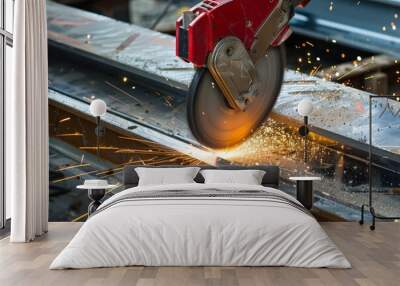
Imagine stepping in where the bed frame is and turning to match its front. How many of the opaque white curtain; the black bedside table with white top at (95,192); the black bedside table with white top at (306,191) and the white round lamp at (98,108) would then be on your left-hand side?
1

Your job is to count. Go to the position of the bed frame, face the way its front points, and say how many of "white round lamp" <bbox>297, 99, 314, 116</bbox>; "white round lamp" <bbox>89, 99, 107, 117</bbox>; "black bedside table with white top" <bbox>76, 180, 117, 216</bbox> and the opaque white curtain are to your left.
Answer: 1

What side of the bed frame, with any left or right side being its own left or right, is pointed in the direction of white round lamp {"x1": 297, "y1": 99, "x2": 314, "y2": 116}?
left

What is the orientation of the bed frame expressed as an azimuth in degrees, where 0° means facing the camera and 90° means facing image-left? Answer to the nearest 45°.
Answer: approximately 0°

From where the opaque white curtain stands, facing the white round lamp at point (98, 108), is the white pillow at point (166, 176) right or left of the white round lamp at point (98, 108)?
right

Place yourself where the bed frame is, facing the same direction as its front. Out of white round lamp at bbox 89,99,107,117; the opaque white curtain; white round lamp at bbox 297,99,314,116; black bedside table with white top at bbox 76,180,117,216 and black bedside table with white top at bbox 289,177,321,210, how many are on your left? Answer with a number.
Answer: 2

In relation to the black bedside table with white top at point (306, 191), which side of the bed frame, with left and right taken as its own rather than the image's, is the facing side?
left

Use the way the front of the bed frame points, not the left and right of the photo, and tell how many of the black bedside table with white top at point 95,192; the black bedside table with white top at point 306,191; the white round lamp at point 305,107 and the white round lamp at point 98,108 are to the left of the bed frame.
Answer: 2

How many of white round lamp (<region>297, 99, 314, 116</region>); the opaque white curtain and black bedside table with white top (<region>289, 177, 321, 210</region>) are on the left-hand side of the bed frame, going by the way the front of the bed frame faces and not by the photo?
2

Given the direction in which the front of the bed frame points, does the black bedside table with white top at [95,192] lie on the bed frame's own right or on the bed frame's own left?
on the bed frame's own right
